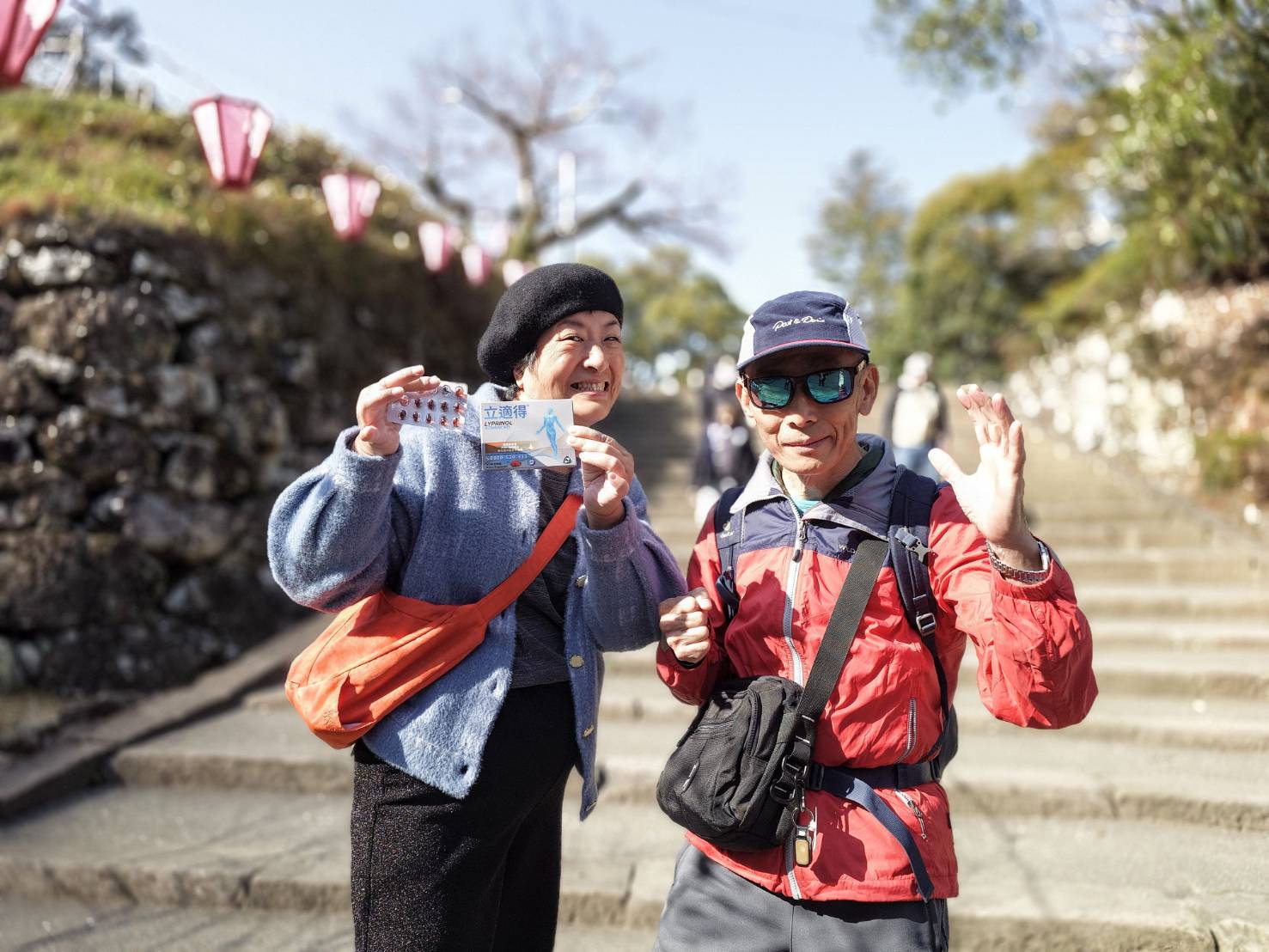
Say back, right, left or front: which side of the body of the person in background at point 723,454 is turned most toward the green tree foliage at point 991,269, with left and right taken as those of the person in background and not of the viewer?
back

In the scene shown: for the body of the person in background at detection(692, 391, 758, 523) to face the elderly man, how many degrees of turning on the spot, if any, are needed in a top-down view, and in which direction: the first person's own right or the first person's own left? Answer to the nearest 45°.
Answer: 0° — they already face them

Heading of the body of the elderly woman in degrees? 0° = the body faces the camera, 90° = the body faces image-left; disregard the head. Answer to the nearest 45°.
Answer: approximately 315°

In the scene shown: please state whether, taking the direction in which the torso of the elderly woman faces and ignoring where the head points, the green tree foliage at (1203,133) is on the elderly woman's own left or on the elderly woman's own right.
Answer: on the elderly woman's own left

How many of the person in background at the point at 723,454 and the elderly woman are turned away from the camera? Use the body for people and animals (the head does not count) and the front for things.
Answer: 0

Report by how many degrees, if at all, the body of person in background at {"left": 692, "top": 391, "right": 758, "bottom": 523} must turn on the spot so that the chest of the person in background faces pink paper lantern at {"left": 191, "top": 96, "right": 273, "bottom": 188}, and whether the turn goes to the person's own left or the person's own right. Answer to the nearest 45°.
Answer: approximately 45° to the person's own right

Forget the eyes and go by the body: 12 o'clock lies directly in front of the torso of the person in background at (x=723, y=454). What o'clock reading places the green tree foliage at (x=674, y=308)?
The green tree foliage is roughly at 6 o'clock from the person in background.

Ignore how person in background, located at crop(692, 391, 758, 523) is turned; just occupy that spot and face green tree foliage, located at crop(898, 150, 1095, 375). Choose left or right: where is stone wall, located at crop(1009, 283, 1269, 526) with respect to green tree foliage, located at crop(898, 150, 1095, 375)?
right
